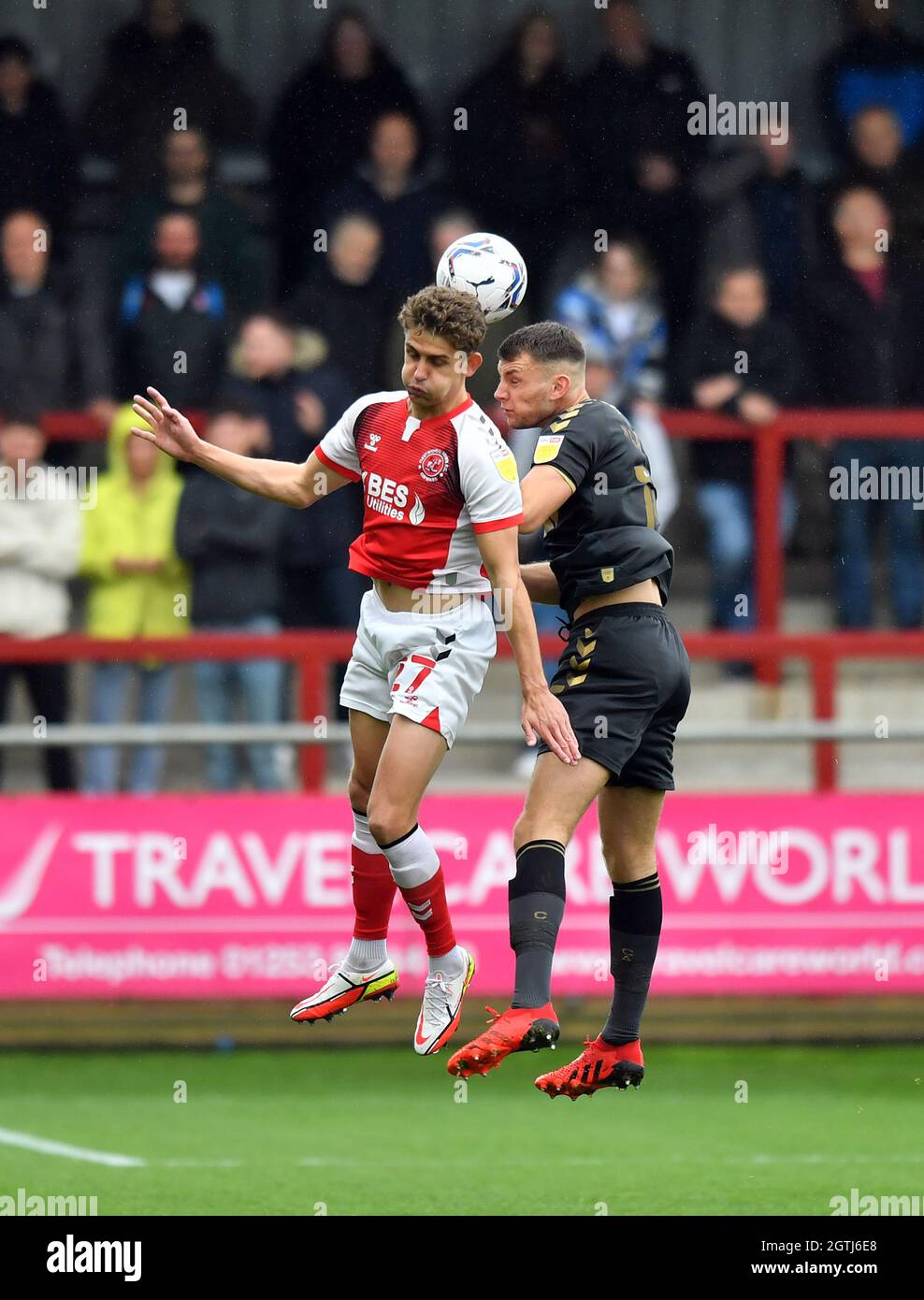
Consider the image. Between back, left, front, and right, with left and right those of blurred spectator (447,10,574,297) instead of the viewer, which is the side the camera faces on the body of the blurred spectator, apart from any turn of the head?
front

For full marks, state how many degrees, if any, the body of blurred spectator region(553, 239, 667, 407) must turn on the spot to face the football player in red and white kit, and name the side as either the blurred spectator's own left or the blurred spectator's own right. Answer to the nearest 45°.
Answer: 0° — they already face them

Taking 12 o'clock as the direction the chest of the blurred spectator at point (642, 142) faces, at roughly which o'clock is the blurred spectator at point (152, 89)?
the blurred spectator at point (152, 89) is roughly at 3 o'clock from the blurred spectator at point (642, 142).

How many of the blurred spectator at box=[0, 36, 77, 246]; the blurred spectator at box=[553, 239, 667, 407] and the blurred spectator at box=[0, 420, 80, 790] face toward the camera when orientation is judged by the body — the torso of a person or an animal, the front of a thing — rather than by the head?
3

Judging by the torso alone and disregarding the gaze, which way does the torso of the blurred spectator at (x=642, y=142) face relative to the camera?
toward the camera

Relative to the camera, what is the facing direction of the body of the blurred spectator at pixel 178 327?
toward the camera

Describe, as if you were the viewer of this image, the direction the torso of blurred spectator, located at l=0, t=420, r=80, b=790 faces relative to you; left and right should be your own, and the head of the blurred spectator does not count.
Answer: facing the viewer

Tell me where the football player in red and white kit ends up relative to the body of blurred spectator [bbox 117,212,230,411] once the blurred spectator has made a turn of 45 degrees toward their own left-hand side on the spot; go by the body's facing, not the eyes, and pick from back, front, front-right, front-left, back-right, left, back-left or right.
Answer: front-right

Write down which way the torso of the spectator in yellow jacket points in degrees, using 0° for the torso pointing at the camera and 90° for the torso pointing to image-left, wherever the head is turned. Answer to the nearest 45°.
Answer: approximately 0°

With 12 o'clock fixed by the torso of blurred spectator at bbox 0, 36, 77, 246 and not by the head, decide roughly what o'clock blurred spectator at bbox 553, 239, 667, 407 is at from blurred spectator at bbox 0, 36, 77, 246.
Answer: blurred spectator at bbox 553, 239, 667, 407 is roughly at 10 o'clock from blurred spectator at bbox 0, 36, 77, 246.

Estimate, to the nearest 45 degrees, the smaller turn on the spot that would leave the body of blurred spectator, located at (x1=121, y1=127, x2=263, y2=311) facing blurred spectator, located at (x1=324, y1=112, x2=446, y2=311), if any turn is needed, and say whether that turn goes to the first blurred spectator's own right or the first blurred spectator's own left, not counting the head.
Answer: approximately 90° to the first blurred spectator's own left

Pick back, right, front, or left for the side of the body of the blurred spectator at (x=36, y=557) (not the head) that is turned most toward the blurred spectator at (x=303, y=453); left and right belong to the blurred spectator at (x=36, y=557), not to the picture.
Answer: left
